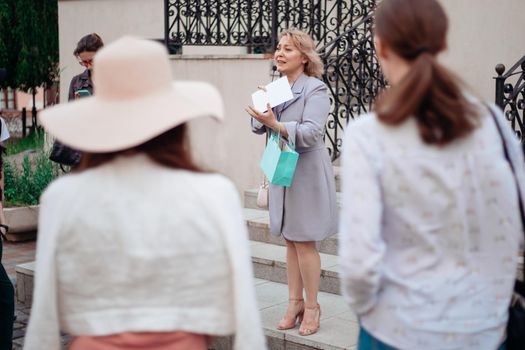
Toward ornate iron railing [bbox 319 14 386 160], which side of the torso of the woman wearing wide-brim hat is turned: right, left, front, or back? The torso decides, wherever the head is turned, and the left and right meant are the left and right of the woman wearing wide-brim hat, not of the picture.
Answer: front

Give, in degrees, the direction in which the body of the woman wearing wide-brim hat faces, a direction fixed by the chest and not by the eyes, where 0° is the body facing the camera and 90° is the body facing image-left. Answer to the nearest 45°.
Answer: approximately 180°

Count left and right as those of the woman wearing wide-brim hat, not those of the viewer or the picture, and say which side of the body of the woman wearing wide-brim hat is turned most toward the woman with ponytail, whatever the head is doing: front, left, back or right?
right

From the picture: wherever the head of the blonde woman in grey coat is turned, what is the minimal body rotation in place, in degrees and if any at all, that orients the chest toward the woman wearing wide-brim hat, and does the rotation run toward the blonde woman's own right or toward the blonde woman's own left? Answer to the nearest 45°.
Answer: approximately 45° to the blonde woman's own left

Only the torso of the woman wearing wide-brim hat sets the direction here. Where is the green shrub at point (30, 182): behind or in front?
in front

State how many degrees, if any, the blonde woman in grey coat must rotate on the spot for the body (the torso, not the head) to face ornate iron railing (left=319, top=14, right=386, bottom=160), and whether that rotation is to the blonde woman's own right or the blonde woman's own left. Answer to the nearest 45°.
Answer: approximately 135° to the blonde woman's own right

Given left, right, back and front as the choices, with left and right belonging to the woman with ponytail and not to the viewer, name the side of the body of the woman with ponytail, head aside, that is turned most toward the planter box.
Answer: front

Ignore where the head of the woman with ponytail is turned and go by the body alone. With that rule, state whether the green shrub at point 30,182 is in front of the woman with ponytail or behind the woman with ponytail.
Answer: in front

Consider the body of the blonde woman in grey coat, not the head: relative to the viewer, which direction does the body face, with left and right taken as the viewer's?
facing the viewer and to the left of the viewer

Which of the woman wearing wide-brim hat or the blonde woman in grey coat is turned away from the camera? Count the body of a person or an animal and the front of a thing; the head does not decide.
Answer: the woman wearing wide-brim hat

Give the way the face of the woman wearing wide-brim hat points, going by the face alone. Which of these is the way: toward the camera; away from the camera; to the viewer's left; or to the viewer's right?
away from the camera

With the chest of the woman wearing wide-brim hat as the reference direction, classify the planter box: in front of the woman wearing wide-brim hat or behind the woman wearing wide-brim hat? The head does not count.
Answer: in front

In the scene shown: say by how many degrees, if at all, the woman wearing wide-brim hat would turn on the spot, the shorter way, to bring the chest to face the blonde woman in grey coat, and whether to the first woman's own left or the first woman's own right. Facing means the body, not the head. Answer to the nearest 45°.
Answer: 0° — they already face them

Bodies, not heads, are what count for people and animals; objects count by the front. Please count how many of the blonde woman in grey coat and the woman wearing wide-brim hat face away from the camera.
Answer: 1

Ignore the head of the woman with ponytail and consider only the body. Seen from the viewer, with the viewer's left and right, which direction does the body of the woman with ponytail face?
facing away from the viewer and to the left of the viewer

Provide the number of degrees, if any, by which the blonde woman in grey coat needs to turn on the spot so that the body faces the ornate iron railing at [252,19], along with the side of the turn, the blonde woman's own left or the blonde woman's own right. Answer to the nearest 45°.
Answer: approximately 135° to the blonde woman's own right
